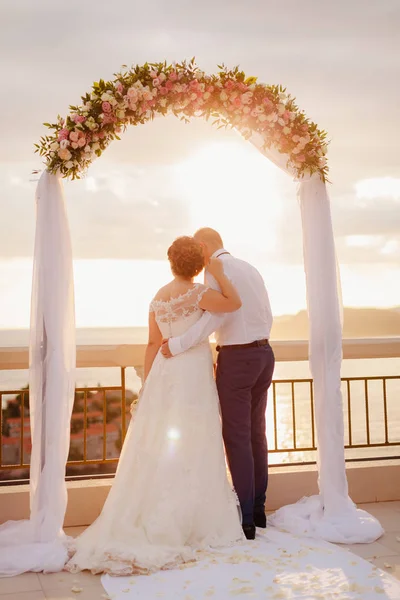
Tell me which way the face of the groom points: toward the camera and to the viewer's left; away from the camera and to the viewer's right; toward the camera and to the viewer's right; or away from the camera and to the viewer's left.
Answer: away from the camera and to the viewer's left

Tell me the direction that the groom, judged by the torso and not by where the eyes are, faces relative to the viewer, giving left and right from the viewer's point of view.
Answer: facing away from the viewer and to the left of the viewer
